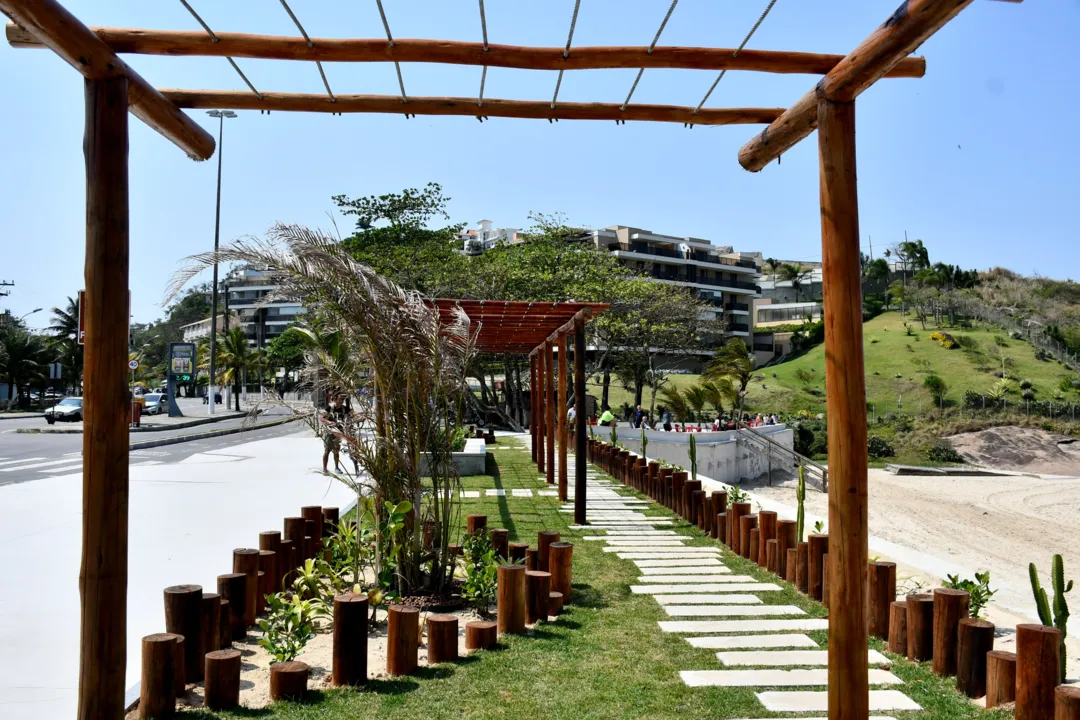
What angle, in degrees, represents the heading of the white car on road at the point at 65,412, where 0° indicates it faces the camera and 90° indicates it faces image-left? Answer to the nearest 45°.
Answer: approximately 45°

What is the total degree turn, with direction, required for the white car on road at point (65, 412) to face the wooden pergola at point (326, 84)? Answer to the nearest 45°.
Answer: approximately 45° to its left

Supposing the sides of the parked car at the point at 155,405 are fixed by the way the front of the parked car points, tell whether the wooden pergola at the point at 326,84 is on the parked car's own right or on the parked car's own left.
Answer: on the parked car's own left

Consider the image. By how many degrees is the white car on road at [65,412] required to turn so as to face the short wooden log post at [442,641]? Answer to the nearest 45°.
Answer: approximately 45° to its left

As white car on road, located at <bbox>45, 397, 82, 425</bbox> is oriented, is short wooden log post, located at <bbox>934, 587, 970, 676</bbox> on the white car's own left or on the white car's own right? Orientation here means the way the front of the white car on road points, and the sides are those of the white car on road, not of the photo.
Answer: on the white car's own left

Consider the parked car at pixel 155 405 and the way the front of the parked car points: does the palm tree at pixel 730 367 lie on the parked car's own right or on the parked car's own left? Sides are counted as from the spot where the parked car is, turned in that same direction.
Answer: on the parked car's own left
